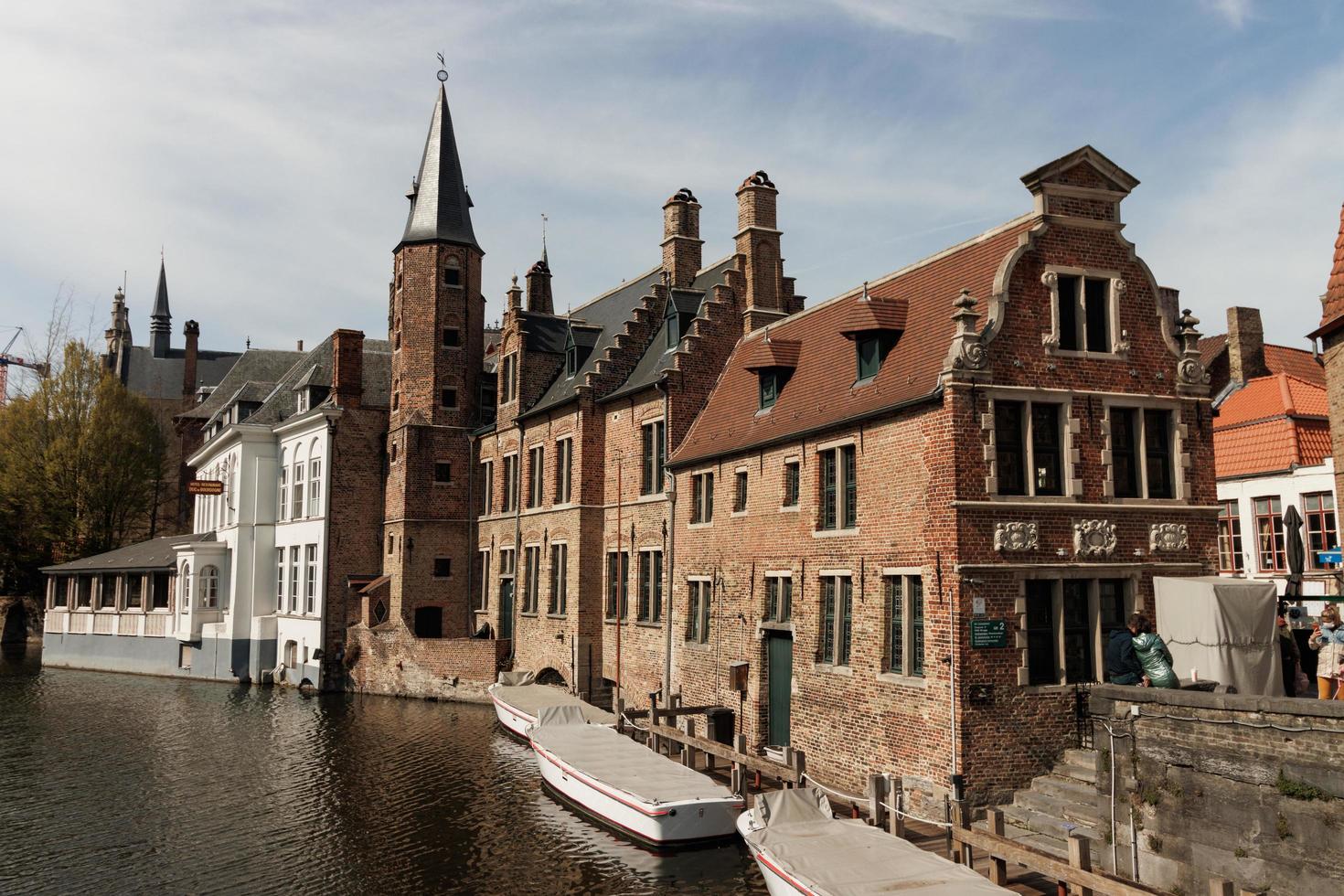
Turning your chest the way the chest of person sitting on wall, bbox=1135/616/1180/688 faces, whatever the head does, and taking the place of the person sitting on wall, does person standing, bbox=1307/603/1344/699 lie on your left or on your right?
on your right

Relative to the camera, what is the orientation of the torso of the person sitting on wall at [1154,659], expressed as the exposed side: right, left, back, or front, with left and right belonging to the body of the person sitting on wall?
back

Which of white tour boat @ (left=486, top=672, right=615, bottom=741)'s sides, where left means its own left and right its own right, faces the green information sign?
back

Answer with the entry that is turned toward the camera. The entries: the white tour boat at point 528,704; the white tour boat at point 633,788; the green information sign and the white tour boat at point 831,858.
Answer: the green information sign

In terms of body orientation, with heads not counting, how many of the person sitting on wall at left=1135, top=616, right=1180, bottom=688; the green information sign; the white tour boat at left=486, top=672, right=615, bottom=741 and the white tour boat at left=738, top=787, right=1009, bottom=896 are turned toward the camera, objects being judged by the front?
1

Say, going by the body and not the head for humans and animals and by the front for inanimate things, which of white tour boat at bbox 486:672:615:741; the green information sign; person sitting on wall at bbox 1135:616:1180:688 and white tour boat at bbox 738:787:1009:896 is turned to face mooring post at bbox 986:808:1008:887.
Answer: the green information sign

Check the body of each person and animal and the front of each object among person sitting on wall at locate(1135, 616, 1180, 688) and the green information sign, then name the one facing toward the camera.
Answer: the green information sign

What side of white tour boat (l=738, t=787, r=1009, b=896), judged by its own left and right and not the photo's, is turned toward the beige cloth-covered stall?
right

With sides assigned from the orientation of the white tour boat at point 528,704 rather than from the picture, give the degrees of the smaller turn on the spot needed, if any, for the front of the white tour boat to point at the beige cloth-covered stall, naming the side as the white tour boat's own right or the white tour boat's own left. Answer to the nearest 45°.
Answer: approximately 180°

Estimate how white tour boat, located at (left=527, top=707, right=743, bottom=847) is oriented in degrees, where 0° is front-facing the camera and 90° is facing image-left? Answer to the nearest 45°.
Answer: approximately 135°

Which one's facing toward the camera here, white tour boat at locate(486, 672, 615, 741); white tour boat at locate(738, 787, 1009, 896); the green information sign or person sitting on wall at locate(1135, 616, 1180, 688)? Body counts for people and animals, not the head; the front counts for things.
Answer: the green information sign

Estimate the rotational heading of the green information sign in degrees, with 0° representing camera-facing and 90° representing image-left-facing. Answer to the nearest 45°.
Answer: approximately 0°

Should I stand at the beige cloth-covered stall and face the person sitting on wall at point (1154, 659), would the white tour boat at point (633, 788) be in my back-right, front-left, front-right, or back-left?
front-right

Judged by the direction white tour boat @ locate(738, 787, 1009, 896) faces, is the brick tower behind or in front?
in front

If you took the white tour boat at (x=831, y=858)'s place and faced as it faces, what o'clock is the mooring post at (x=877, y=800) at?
The mooring post is roughly at 2 o'clock from the white tour boat.

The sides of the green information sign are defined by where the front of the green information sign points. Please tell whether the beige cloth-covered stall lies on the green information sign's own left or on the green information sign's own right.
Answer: on the green information sign's own left

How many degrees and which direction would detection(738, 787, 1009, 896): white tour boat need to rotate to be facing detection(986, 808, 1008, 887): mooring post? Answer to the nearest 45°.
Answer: approximately 135° to its right
